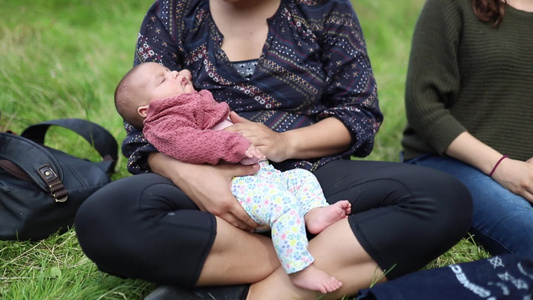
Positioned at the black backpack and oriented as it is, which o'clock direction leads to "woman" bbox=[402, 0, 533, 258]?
The woman is roughly at 8 o'clock from the black backpack.

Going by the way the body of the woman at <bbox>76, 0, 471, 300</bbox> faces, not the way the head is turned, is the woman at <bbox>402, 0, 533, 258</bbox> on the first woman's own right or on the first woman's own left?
on the first woman's own left

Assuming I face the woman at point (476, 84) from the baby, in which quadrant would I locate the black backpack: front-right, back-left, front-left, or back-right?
back-left

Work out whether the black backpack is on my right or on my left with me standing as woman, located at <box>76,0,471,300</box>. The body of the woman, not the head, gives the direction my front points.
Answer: on my right

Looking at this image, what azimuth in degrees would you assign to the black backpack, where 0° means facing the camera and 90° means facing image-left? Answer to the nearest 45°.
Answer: approximately 45°

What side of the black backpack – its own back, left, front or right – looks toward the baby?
left
